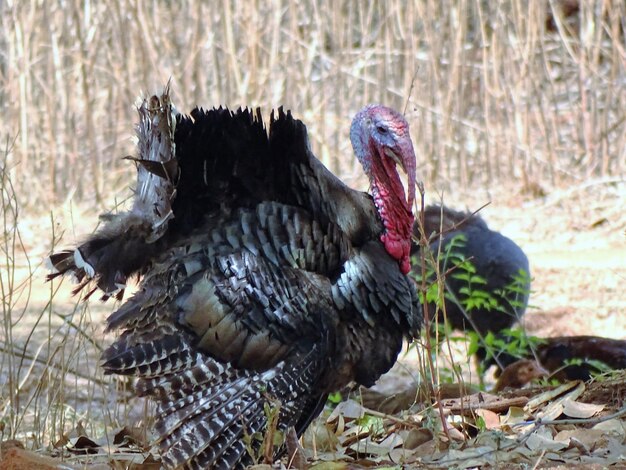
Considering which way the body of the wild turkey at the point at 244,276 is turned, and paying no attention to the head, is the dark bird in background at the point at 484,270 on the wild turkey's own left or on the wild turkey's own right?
on the wild turkey's own left

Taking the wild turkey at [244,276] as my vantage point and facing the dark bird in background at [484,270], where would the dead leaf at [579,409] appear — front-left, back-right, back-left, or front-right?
front-right

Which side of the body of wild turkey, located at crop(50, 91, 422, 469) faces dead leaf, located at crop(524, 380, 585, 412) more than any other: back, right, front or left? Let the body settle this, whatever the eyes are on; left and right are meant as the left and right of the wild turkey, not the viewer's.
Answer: front

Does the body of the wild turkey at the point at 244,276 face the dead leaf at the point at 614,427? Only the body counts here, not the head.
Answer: yes

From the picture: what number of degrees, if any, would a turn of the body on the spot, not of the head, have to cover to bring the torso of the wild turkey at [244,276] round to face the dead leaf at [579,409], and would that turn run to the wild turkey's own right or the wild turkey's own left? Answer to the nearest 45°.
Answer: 0° — it already faces it

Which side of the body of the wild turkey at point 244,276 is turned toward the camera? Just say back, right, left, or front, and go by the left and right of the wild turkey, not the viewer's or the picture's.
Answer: right
